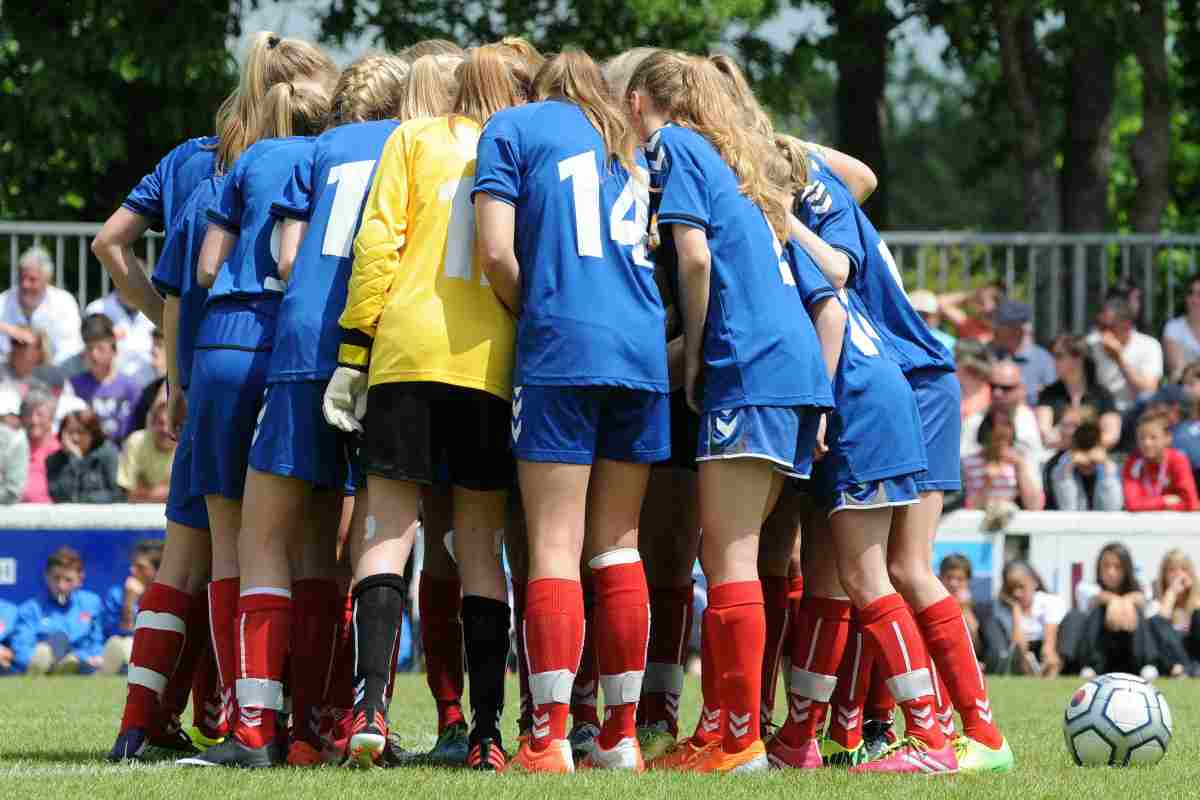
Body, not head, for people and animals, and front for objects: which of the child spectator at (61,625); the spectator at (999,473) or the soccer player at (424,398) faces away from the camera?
the soccer player

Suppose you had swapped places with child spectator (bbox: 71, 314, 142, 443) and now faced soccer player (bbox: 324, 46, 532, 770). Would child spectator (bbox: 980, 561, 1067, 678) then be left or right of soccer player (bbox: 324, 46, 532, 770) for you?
left

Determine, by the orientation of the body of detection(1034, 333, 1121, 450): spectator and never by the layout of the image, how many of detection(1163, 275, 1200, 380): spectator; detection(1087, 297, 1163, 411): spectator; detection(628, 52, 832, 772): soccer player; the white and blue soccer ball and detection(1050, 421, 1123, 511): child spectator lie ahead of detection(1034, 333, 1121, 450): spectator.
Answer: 3

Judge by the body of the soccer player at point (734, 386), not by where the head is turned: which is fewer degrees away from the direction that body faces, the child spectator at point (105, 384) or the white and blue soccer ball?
the child spectator

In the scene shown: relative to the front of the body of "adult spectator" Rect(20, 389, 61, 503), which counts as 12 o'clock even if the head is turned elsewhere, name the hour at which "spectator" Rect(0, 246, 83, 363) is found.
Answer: The spectator is roughly at 6 o'clock from the adult spectator.

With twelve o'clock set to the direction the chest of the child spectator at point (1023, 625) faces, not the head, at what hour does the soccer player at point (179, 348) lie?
The soccer player is roughly at 1 o'clock from the child spectator.

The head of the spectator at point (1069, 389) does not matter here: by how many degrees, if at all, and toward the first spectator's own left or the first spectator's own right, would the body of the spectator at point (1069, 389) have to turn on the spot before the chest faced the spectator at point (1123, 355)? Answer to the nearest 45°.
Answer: approximately 135° to the first spectator's own left

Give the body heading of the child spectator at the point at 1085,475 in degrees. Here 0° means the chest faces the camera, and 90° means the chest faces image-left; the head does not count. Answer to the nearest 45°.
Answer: approximately 0°

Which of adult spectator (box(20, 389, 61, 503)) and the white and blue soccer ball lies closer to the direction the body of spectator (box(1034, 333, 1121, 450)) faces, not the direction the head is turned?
the white and blue soccer ball

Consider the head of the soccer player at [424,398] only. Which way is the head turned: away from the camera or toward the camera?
away from the camera

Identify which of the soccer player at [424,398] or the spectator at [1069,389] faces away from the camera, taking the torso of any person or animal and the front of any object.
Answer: the soccer player

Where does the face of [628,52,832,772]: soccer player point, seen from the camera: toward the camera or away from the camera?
away from the camera

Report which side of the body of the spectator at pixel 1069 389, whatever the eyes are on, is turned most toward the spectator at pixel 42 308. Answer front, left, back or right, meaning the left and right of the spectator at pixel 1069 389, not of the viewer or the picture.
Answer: right

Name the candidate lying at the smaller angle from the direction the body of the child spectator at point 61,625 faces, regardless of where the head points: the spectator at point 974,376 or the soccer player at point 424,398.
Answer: the soccer player

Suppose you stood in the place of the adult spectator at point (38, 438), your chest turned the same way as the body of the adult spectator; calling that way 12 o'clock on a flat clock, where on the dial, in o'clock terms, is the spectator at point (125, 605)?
The spectator is roughly at 11 o'clock from the adult spectator.

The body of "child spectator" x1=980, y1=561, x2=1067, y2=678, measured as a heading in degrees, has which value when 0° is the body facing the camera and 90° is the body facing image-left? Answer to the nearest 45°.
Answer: approximately 0°
